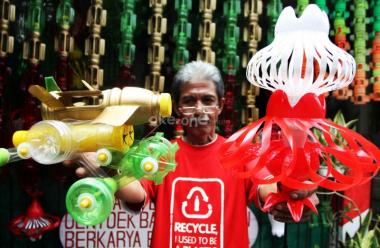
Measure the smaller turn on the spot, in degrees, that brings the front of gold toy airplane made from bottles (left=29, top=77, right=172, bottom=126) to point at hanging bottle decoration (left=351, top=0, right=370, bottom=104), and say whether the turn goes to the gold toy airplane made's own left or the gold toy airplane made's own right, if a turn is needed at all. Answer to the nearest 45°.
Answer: approximately 45° to the gold toy airplane made's own left

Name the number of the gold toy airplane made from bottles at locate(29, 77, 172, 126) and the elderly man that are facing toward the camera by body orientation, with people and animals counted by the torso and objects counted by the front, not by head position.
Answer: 1

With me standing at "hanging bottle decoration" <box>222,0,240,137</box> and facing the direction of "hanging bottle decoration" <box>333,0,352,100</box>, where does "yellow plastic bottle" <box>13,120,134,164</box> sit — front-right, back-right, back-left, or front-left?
back-right

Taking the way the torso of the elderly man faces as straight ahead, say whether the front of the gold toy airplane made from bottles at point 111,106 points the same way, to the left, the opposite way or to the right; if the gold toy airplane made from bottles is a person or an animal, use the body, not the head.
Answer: to the left

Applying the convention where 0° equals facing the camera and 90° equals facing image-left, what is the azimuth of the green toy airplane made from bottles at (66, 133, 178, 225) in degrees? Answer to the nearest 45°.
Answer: approximately 45°

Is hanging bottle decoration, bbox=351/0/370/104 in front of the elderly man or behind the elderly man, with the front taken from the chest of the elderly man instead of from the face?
behind

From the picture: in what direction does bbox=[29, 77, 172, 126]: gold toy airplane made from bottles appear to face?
to the viewer's right

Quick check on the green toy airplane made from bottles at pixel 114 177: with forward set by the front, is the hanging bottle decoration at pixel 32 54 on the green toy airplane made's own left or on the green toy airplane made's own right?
on the green toy airplane made's own right
